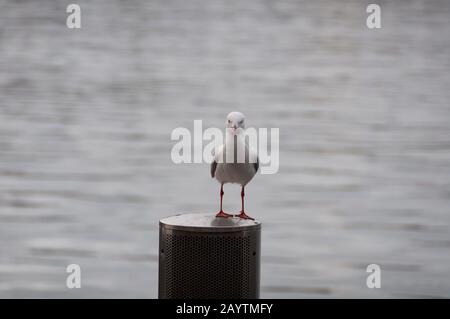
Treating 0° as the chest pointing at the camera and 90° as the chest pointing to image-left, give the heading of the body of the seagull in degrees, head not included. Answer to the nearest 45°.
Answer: approximately 0°
